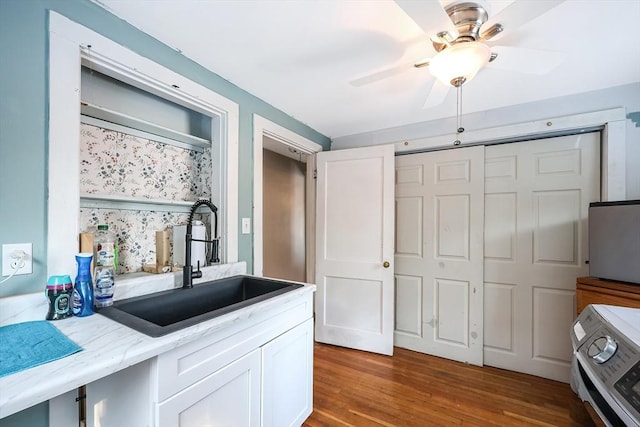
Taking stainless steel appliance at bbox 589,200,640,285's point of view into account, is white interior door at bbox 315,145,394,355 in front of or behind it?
in front

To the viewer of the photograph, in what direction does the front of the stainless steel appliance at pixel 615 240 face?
facing the viewer and to the left of the viewer

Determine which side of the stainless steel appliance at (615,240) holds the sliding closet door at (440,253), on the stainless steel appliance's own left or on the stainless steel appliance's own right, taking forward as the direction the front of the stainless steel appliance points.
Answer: on the stainless steel appliance's own right

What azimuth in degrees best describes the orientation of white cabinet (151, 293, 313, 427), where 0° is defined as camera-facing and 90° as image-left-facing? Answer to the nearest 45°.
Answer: approximately 315°

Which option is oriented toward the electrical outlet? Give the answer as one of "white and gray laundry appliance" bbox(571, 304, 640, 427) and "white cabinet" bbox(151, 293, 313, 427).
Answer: the white and gray laundry appliance

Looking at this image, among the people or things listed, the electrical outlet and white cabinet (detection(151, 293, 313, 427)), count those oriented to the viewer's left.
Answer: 0

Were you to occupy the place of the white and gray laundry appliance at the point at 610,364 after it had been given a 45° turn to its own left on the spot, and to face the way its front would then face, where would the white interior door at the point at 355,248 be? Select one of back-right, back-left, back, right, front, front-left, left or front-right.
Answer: back-right

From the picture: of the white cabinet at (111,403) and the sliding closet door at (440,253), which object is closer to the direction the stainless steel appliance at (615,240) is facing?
the white cabinet

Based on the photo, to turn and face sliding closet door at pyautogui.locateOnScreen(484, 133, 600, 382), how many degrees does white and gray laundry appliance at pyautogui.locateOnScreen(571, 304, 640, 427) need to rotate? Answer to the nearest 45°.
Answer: approximately 135° to its right

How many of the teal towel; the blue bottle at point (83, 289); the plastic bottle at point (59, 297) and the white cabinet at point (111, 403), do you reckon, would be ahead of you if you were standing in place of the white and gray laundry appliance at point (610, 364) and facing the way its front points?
4

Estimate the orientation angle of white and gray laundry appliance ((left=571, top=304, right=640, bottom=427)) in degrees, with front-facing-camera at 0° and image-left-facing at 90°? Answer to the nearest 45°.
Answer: approximately 45°

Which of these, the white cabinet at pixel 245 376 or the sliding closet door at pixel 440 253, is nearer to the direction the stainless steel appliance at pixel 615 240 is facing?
the white cabinet
